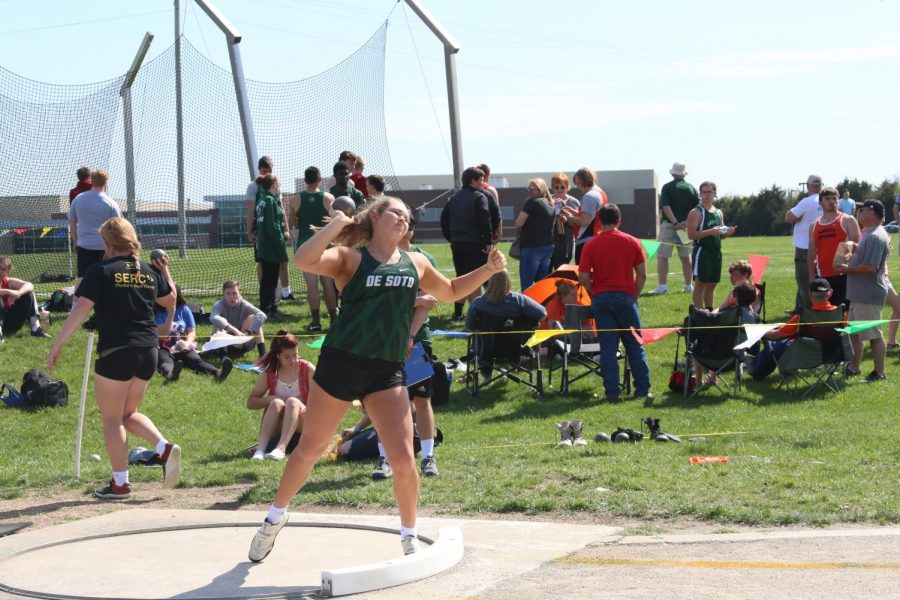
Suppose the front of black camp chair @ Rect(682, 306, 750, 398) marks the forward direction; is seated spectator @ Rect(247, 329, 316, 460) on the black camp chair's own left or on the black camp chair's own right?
on the black camp chair's own left

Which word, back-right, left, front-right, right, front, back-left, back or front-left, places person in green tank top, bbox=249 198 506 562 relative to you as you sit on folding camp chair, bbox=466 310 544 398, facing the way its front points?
back

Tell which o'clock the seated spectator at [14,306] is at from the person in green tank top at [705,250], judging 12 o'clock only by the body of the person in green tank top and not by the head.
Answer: The seated spectator is roughly at 4 o'clock from the person in green tank top.

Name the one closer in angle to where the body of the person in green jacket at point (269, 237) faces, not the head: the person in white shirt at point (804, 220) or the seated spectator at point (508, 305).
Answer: the person in white shirt

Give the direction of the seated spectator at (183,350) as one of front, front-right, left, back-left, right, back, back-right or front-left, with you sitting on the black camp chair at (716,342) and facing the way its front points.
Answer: left

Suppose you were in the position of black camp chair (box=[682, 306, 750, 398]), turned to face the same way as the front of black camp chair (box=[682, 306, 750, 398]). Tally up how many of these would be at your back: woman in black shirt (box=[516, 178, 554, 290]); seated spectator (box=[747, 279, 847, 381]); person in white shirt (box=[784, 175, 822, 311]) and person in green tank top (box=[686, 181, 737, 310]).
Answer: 0

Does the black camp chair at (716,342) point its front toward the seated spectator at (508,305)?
no

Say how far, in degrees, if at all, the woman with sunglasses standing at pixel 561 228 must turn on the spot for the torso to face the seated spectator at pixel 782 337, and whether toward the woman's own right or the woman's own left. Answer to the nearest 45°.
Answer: approximately 45° to the woman's own left

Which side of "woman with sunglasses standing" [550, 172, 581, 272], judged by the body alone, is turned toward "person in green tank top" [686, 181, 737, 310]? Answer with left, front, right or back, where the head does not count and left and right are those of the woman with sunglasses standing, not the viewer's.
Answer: left

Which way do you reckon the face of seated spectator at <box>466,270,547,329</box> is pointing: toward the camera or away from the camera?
away from the camera

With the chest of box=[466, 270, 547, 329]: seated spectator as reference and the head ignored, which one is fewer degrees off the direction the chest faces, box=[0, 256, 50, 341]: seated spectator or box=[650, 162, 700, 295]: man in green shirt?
the man in green shirt

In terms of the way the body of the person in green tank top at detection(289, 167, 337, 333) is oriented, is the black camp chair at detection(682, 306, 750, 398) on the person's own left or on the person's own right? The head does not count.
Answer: on the person's own right

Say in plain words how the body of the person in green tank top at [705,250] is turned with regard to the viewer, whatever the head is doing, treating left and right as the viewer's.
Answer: facing the viewer and to the right of the viewer

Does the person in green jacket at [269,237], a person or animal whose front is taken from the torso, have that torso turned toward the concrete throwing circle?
no
